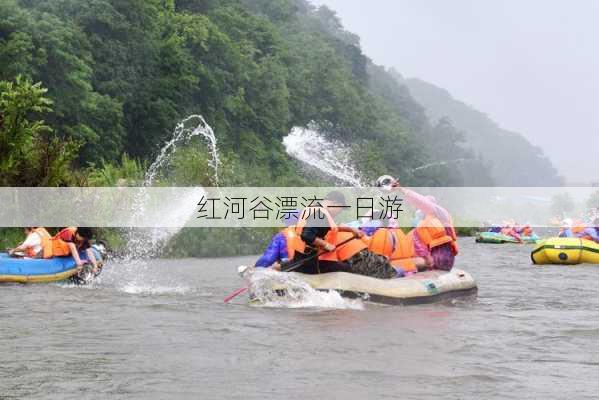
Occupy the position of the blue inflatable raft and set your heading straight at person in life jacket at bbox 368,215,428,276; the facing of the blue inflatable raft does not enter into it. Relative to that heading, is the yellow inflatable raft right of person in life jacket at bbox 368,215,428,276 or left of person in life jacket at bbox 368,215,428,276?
left

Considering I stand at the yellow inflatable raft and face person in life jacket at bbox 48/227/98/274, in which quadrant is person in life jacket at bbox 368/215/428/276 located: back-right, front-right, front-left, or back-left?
front-left

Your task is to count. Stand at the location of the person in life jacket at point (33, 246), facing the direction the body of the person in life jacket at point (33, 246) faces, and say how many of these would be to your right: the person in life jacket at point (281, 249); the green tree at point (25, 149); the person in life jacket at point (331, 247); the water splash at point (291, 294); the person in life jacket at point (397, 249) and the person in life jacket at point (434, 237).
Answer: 1

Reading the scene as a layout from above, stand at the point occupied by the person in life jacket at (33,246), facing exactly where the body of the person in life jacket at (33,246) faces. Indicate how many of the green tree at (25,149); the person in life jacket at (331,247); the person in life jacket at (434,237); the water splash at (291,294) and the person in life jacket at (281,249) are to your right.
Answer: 1
